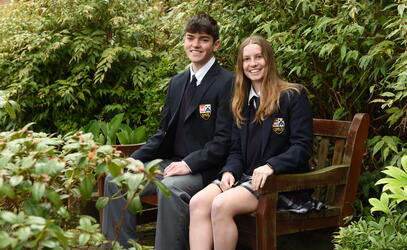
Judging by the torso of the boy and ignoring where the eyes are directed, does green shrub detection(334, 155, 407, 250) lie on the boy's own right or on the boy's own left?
on the boy's own left

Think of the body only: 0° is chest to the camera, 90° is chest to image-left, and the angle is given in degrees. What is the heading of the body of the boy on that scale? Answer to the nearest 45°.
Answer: approximately 45°

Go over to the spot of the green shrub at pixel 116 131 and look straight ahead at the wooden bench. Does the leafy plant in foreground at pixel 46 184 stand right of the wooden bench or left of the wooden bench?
right

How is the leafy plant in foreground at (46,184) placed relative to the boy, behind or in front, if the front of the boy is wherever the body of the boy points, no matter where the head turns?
in front

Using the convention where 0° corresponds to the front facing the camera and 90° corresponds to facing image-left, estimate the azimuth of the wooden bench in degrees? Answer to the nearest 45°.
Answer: approximately 45°

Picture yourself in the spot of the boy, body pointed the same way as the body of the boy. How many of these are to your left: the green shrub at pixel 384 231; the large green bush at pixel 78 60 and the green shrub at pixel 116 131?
1

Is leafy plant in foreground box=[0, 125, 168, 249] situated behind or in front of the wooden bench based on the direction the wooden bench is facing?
in front

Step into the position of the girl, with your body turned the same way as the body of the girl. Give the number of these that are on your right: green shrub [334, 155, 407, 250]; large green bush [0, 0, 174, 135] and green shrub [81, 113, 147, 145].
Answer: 2

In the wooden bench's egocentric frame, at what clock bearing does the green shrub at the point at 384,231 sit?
The green shrub is roughly at 10 o'clock from the wooden bench.

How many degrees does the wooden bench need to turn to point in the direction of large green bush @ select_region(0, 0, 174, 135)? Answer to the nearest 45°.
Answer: approximately 90° to its right

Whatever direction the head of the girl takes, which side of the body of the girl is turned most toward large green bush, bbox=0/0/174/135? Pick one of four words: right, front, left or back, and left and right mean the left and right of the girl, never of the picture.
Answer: right

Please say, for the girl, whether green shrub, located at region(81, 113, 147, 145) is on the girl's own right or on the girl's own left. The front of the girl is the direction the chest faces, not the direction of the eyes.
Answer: on the girl's own right
